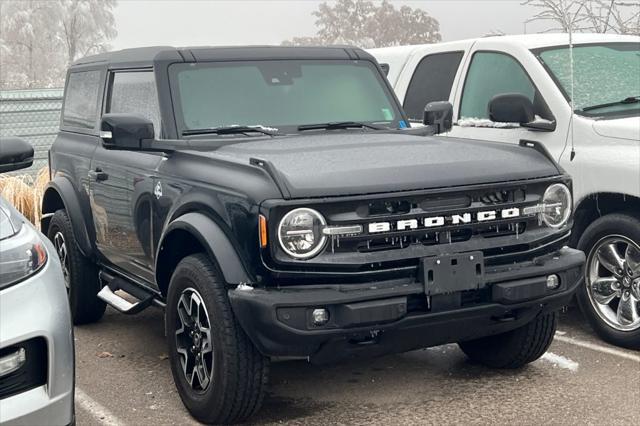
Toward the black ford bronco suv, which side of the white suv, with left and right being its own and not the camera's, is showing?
right

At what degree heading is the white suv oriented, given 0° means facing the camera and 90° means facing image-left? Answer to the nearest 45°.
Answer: approximately 315°

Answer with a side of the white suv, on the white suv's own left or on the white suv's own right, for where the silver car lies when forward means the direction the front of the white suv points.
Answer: on the white suv's own right

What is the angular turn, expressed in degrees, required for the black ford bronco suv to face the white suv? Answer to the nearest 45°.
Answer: approximately 90° to its left

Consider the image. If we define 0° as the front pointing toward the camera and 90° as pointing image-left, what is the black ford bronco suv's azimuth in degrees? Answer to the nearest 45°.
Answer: approximately 315°

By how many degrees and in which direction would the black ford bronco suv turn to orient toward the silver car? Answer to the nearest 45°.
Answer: approximately 90° to its right
